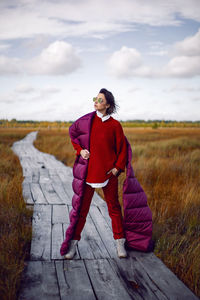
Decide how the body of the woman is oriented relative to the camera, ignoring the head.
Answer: toward the camera
